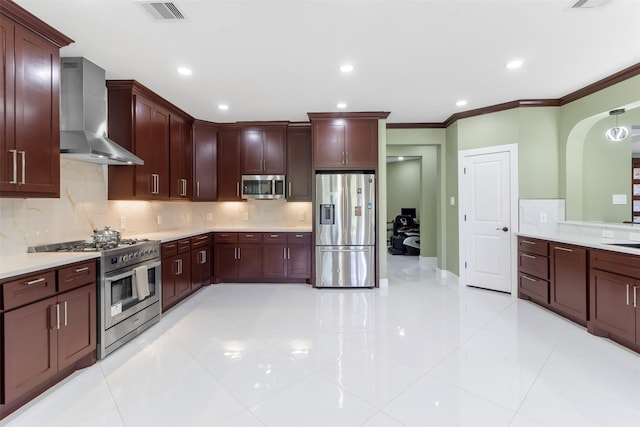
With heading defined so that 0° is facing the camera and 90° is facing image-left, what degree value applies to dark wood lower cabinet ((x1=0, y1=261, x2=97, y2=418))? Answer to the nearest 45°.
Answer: approximately 315°

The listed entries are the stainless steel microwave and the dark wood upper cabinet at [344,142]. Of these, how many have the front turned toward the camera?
2

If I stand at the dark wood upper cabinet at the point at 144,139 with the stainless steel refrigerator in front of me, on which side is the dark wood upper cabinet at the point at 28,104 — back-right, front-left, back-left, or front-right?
back-right

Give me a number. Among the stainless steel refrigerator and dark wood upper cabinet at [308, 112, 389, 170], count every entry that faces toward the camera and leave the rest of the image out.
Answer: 2

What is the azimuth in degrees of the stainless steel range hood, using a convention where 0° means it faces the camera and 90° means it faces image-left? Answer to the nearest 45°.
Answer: approximately 315°

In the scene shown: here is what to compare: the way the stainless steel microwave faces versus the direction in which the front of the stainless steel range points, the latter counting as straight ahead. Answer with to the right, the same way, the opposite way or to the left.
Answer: to the right

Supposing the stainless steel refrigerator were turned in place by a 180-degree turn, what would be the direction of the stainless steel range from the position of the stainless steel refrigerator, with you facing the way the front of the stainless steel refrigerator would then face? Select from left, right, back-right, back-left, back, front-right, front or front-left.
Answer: back-left
